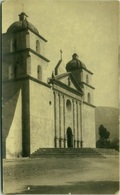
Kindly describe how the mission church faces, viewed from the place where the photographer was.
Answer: facing the viewer and to the right of the viewer
